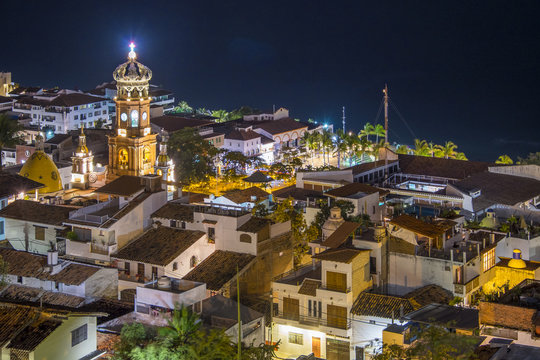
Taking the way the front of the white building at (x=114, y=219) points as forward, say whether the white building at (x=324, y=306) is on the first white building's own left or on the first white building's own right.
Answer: on the first white building's own left

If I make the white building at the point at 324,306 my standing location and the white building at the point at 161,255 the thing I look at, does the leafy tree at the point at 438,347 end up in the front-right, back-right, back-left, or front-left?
back-left

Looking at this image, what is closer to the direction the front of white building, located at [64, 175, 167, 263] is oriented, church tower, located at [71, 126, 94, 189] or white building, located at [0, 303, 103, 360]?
the white building

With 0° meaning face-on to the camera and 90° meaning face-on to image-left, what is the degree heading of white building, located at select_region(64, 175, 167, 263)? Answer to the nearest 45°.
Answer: approximately 45°

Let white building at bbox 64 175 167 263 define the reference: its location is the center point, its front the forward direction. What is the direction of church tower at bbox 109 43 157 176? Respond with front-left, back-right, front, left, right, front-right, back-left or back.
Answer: back-right

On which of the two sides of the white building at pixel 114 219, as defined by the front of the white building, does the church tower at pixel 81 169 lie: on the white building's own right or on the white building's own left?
on the white building's own right
